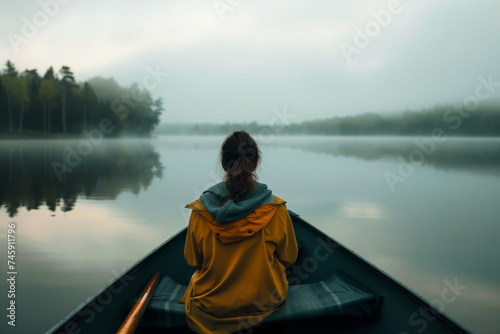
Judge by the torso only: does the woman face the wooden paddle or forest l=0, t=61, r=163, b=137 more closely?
the forest

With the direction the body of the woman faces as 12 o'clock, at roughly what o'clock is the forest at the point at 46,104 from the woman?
The forest is roughly at 11 o'clock from the woman.

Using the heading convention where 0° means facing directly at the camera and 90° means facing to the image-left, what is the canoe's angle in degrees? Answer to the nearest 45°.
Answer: approximately 180°

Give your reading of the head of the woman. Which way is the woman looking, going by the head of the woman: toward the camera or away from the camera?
away from the camera

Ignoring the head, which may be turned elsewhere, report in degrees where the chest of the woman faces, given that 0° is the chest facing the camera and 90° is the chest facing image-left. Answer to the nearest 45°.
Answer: approximately 180°
